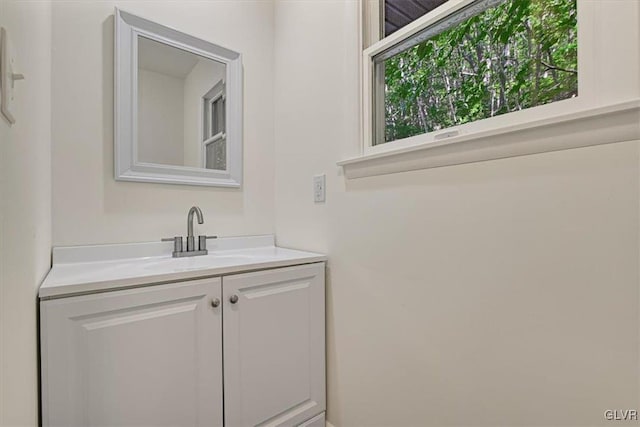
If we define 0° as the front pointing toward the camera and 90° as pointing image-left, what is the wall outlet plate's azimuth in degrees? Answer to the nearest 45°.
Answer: approximately 45°

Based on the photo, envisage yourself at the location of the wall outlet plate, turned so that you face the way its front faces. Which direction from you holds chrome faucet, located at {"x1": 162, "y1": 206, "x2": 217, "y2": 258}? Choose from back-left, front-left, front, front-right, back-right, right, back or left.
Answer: front-right

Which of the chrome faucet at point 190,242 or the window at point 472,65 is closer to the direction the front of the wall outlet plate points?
the chrome faucet

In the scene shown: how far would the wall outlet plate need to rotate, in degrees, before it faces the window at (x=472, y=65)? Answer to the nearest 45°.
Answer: approximately 90° to its left

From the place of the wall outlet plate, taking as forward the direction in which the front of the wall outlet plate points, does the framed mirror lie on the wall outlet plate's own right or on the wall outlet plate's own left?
on the wall outlet plate's own right

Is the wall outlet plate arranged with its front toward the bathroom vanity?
yes

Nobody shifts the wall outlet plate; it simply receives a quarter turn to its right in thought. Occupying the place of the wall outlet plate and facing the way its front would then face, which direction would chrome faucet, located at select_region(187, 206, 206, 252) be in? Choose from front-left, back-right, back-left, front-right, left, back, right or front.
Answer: front-left
